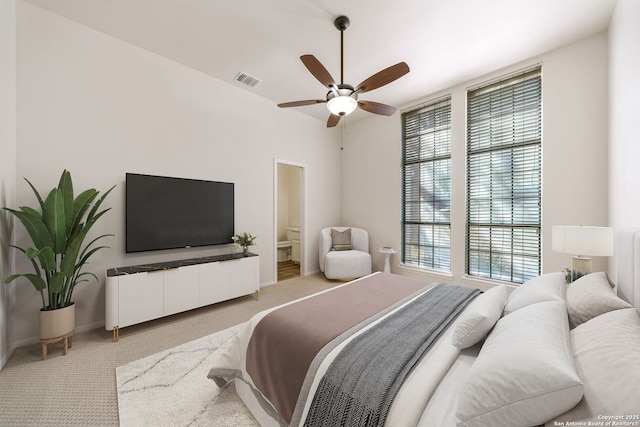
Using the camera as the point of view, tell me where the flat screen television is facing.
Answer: facing the viewer and to the right of the viewer

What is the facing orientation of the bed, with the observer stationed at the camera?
facing away from the viewer and to the left of the viewer

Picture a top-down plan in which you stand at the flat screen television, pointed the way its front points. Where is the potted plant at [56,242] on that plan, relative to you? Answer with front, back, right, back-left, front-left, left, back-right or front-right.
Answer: right

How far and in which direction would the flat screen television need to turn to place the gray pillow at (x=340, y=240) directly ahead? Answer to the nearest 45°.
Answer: approximately 45° to its left

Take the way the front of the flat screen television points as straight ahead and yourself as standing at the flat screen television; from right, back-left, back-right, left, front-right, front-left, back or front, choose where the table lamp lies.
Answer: front

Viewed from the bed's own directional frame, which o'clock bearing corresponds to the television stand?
The television stand is roughly at 11 o'clock from the bed.

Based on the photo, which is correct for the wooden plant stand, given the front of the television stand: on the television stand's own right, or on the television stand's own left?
on the television stand's own right

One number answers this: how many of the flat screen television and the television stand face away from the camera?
0

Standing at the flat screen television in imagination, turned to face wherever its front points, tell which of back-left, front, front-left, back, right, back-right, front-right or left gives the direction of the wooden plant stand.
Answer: right

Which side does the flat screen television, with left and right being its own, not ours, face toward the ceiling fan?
front

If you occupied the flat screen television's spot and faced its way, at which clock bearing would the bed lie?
The bed is roughly at 1 o'clock from the flat screen television.

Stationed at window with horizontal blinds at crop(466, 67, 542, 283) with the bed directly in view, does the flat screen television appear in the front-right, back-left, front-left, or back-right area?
front-right

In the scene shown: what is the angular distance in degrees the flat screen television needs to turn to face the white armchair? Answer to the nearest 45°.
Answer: approximately 45° to its left

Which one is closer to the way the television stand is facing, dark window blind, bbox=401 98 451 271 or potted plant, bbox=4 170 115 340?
the dark window blind

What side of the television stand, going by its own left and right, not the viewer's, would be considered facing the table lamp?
front

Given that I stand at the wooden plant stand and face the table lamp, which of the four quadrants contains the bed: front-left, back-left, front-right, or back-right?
front-right
